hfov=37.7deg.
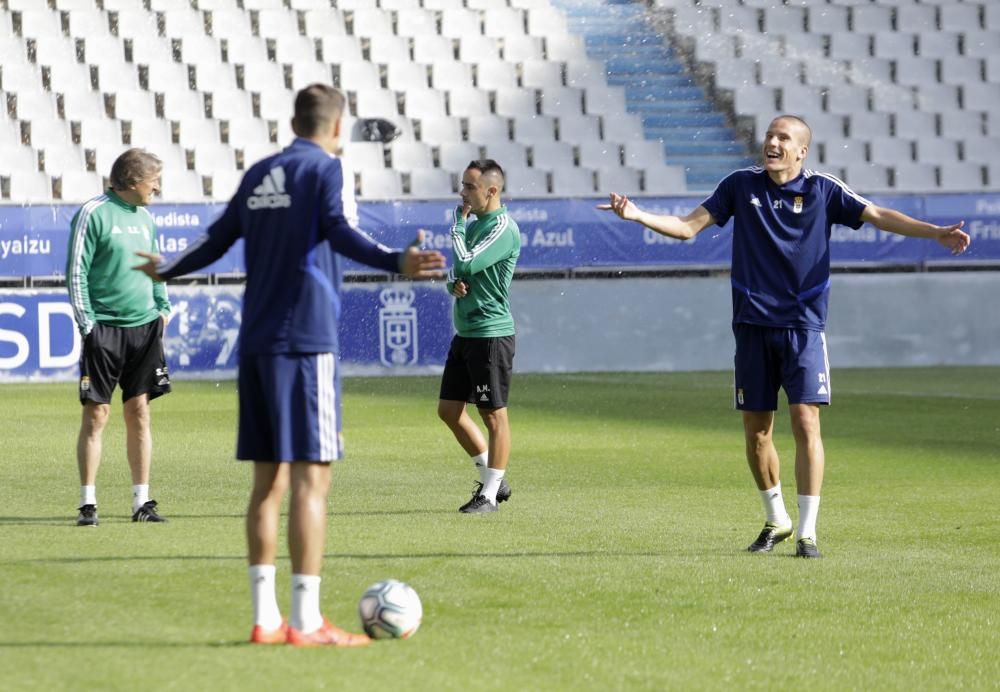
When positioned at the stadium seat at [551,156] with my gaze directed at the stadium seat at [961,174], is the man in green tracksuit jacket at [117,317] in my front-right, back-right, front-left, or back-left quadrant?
back-right

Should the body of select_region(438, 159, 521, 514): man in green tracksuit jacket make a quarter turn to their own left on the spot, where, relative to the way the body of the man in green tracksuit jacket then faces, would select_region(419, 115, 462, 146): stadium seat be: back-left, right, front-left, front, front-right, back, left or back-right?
back-left

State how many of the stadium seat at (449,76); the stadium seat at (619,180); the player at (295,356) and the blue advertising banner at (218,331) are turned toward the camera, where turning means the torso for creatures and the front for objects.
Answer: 3

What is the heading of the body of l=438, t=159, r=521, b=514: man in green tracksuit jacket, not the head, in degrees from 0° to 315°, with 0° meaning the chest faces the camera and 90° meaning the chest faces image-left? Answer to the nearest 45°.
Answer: approximately 45°
